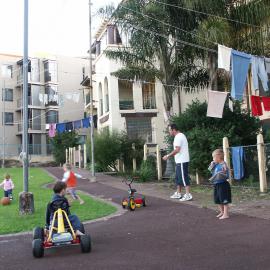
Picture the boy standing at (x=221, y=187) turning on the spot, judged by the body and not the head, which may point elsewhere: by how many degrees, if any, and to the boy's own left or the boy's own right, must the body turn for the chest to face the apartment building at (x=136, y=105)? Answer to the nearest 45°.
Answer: approximately 135° to the boy's own right

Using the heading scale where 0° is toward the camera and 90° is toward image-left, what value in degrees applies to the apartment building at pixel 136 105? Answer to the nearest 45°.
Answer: approximately 0°

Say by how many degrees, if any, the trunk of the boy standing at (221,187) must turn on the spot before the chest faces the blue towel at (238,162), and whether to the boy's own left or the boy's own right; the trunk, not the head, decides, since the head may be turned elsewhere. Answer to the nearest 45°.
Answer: approximately 135° to the boy's own right

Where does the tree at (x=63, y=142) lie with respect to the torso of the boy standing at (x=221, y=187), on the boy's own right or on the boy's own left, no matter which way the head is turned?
on the boy's own right

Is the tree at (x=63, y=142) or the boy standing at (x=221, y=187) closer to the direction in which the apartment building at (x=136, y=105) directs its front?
the boy standing

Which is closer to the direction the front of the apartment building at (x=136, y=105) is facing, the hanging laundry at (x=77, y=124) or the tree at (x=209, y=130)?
the tree

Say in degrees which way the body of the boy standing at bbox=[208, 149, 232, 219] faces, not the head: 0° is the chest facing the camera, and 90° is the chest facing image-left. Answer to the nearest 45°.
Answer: approximately 45°
